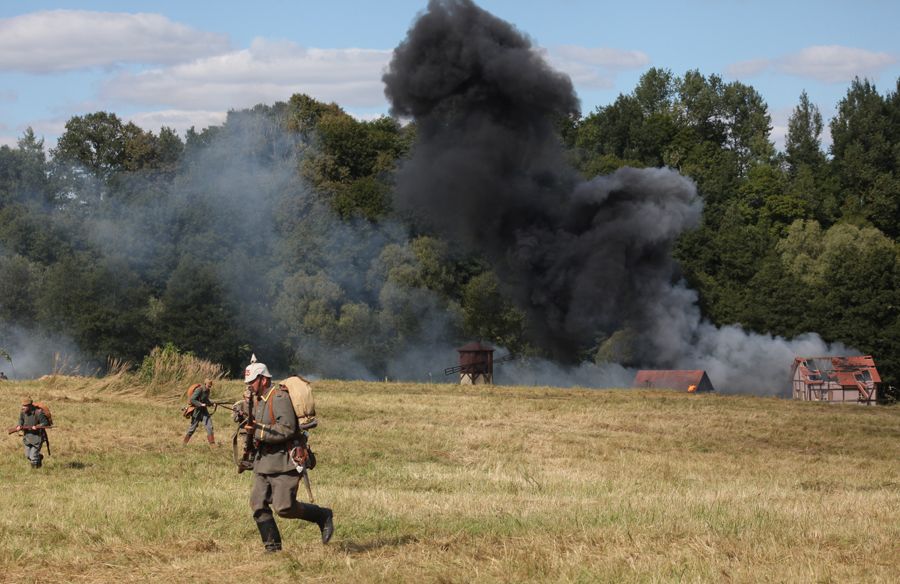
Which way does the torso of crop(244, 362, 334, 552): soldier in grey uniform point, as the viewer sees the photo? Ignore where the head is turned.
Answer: to the viewer's left

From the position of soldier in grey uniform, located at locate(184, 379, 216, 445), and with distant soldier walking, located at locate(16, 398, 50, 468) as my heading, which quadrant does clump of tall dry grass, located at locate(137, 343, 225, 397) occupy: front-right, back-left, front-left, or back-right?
back-right

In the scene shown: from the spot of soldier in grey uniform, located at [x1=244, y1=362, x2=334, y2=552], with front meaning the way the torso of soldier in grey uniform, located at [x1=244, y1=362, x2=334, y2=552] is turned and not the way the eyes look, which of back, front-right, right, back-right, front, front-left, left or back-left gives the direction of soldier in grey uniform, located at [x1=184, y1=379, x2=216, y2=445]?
right

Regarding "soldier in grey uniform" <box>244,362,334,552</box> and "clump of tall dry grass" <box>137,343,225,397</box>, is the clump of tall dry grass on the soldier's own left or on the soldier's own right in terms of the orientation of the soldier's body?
on the soldier's own right
